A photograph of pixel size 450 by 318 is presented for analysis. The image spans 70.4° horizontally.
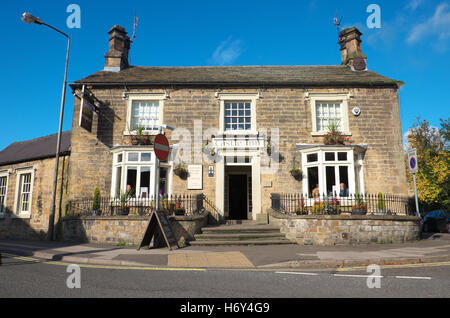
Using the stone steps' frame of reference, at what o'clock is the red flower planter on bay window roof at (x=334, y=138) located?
The red flower planter on bay window roof is roughly at 8 o'clock from the stone steps.

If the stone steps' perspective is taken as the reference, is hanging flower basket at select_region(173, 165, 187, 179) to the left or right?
on its right

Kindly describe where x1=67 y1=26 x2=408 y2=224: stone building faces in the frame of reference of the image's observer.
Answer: facing the viewer

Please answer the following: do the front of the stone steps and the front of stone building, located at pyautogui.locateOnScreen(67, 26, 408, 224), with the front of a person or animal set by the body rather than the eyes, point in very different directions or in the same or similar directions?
same or similar directions

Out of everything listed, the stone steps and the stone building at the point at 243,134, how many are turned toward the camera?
2

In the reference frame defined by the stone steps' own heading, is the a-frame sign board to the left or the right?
on its right

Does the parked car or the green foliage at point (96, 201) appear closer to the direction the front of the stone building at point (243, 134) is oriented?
the green foliage

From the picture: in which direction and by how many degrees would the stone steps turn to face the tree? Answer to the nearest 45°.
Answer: approximately 135° to its left

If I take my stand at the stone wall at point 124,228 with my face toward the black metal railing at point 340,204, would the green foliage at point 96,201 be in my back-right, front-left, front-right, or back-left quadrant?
back-left

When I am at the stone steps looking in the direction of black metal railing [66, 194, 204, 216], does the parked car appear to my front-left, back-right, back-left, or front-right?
back-right

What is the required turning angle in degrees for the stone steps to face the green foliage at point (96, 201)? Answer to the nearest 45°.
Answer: approximately 90° to its right

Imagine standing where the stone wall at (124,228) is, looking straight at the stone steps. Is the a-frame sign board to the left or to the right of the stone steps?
right

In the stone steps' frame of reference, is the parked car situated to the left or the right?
on its left

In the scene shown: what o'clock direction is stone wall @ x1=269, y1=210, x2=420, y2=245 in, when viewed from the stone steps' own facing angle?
The stone wall is roughly at 9 o'clock from the stone steps.

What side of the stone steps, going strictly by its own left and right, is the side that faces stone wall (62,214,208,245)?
right

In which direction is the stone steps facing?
toward the camera
